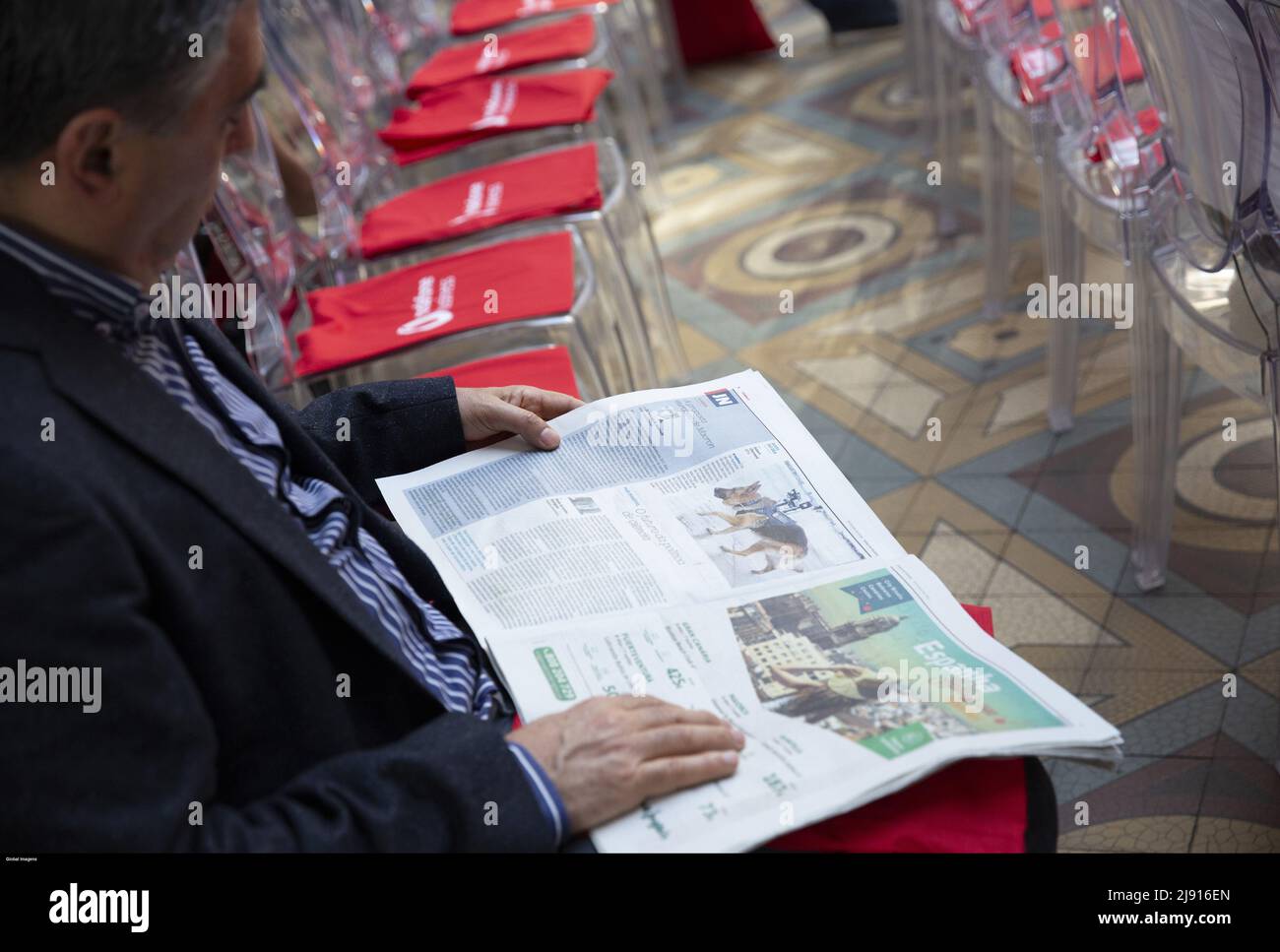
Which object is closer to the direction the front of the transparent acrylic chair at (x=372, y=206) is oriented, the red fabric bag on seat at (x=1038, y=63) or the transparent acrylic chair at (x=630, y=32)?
the red fabric bag on seat

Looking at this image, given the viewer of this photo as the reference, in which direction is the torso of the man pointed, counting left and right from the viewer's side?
facing to the right of the viewer

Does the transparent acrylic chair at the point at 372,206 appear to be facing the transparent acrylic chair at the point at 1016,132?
yes

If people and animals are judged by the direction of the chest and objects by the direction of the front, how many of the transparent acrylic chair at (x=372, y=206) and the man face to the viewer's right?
2

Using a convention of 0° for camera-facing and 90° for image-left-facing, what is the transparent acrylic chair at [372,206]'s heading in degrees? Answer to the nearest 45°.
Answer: approximately 270°

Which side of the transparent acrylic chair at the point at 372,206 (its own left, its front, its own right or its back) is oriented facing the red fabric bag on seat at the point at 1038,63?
front

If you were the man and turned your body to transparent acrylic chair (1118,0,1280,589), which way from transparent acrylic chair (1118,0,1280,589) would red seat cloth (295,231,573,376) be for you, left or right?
left

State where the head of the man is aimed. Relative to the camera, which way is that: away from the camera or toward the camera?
away from the camera

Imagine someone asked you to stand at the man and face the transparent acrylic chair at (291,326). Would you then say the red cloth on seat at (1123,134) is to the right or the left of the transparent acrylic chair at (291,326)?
right

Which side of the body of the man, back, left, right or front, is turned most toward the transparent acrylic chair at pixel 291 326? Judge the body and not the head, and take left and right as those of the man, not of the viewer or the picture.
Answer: left

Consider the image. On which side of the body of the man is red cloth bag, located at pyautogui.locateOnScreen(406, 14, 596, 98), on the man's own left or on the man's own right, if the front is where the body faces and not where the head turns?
on the man's own left
